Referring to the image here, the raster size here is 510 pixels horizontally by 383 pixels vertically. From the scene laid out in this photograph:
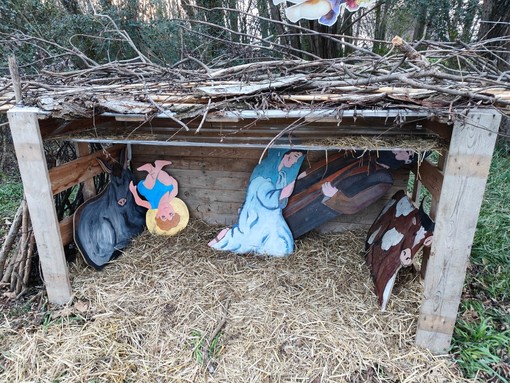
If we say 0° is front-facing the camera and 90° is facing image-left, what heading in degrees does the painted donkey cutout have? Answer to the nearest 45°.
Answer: approximately 315°

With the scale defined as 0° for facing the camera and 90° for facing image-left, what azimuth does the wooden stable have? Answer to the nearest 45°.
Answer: approximately 0°

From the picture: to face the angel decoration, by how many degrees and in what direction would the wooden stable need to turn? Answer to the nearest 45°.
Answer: approximately 135° to its left

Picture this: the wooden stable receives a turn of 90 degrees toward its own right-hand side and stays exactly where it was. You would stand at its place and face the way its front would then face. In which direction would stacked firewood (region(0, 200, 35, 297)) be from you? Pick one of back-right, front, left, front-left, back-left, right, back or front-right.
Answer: front
